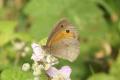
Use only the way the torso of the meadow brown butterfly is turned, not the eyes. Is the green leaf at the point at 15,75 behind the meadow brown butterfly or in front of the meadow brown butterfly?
in front

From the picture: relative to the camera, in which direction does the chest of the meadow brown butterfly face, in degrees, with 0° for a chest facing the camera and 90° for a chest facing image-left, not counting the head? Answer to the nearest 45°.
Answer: approximately 90°
